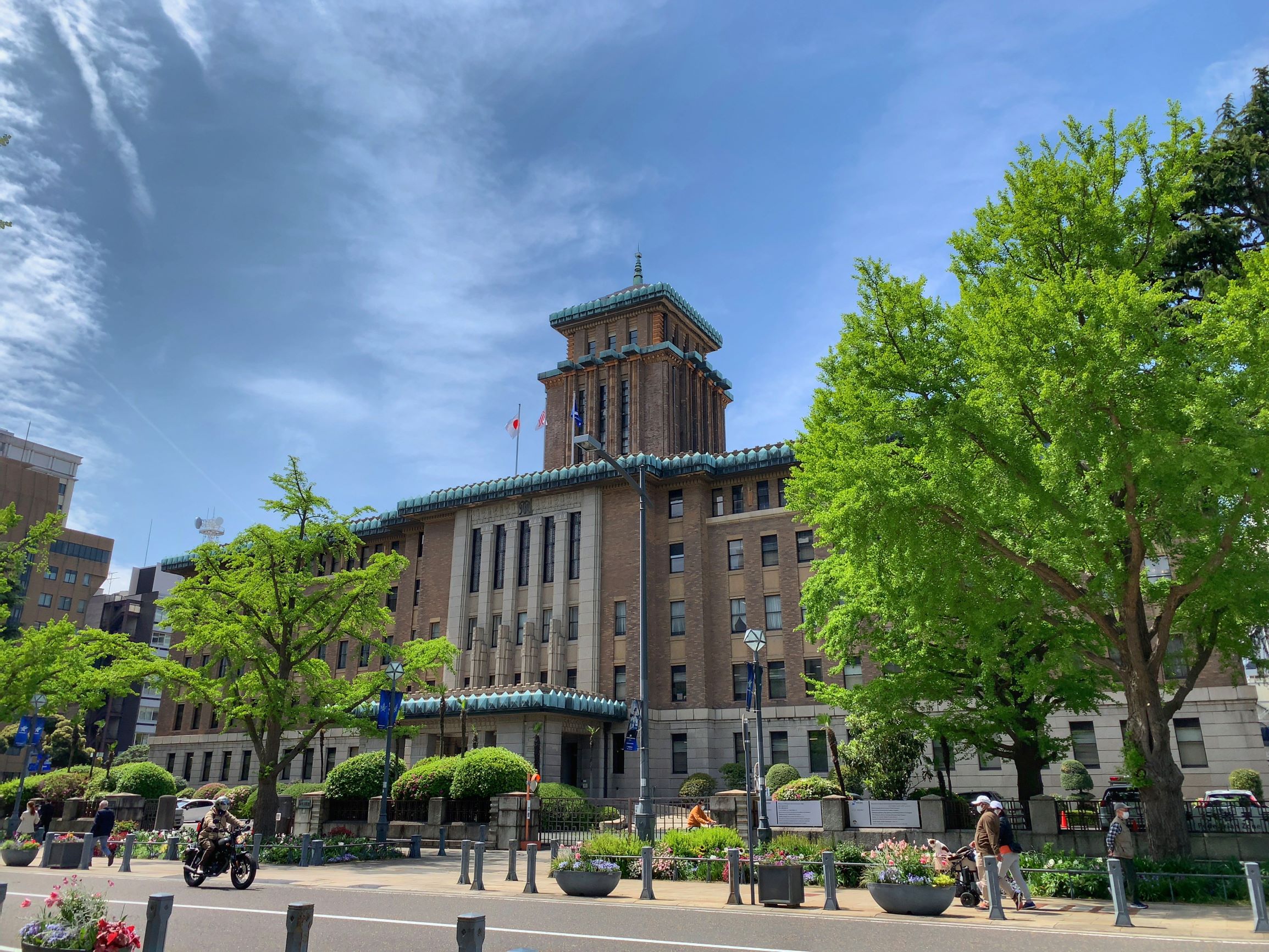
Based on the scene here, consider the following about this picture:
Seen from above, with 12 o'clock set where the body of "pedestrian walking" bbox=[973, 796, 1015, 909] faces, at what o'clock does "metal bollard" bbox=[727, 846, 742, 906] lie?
The metal bollard is roughly at 12 o'clock from the pedestrian walking.

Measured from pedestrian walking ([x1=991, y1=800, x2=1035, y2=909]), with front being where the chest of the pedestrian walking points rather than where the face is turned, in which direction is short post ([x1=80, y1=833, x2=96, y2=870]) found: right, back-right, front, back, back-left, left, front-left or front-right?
front

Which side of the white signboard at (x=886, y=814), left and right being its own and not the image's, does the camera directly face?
front

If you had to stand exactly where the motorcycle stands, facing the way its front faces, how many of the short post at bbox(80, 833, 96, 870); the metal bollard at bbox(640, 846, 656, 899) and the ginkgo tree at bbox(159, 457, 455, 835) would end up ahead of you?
1

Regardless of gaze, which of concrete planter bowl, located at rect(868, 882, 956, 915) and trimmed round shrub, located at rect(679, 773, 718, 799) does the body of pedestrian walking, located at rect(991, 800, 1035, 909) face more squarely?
the concrete planter bowl

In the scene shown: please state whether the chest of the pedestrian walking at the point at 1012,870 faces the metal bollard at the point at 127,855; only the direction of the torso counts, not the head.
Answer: yes

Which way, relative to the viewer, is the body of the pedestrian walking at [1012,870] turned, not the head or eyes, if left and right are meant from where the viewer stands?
facing to the left of the viewer

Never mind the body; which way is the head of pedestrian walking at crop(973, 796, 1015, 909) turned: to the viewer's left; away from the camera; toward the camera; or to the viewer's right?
to the viewer's left

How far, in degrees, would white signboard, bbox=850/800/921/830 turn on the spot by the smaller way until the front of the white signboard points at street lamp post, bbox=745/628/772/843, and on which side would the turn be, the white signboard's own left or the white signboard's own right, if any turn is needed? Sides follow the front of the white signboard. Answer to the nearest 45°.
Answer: approximately 45° to the white signboard's own right

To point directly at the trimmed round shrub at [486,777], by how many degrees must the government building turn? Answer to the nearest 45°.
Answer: approximately 45° to its left
